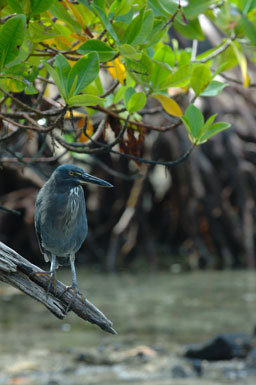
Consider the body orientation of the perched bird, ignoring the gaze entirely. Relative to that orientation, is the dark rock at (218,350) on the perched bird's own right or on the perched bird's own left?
on the perched bird's own left

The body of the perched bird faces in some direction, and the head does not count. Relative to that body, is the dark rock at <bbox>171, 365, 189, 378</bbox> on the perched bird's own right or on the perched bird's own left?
on the perched bird's own left

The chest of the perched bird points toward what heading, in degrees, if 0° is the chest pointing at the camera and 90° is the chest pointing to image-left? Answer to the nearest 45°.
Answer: approximately 315°
